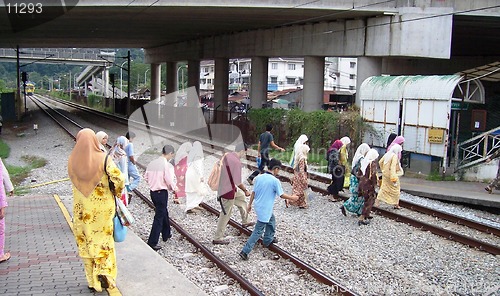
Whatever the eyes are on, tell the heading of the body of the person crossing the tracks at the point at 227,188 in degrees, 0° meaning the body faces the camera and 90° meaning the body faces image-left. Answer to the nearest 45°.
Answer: approximately 225°

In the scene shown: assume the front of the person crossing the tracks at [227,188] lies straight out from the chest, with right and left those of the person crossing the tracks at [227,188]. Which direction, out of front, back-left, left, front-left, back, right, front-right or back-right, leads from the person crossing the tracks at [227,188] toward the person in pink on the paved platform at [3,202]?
back
